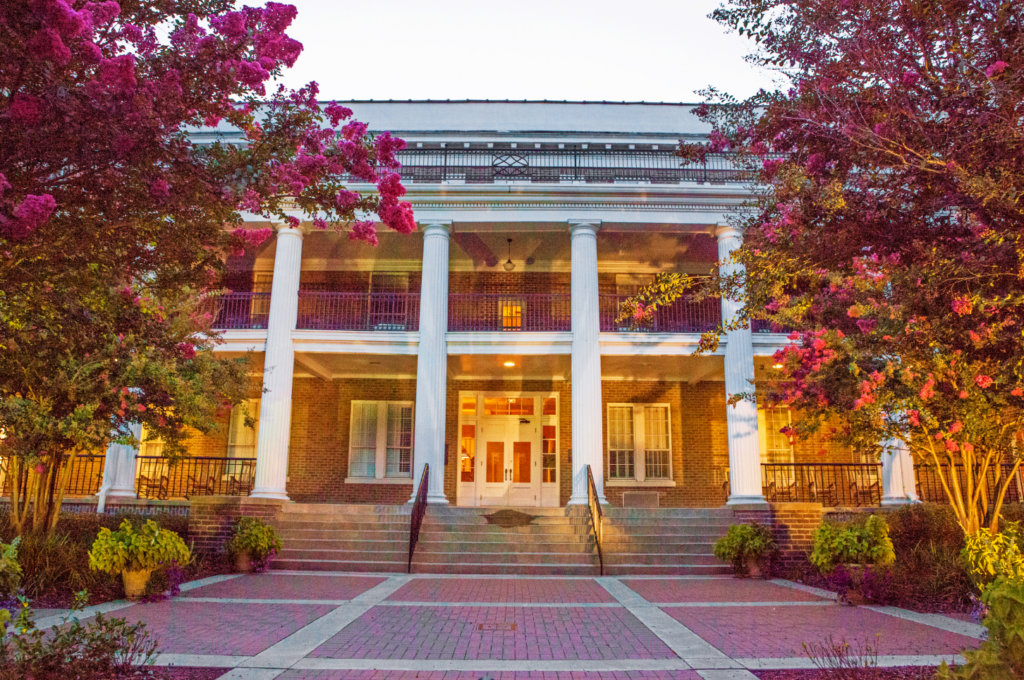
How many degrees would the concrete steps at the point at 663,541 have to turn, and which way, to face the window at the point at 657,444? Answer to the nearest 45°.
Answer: approximately 180°

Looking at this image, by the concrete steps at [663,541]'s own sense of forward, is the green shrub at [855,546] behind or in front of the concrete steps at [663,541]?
in front

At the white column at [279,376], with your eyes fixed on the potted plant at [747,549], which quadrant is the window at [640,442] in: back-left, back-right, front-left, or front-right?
front-left

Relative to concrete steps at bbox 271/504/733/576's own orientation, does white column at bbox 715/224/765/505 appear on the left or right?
on its left

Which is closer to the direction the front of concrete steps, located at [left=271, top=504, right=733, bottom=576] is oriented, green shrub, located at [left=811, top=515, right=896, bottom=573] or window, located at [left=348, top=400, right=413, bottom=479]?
the green shrub

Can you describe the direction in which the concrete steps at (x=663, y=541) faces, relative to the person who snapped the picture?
facing the viewer

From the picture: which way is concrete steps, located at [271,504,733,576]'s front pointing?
toward the camera

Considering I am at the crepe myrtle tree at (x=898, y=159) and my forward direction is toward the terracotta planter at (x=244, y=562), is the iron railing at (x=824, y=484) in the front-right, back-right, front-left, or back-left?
front-right

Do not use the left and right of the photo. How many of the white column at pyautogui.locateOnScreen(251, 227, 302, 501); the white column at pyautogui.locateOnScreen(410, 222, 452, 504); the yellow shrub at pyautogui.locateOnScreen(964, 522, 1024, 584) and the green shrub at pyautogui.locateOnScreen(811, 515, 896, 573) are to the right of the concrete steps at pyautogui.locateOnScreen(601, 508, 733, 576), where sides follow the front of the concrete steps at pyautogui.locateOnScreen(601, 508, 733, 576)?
2

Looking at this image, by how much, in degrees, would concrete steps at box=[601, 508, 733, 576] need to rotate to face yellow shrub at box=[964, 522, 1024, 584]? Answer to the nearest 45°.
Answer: approximately 45° to its left

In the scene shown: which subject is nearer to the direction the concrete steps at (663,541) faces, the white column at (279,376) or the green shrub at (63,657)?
the green shrub

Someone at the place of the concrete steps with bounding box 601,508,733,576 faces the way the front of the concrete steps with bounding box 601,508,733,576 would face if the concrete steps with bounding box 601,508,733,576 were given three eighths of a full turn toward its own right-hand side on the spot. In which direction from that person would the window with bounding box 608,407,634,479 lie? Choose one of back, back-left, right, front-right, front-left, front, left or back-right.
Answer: front-right

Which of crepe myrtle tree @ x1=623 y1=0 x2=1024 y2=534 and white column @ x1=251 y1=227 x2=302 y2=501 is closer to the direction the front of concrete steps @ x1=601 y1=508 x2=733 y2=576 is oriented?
the crepe myrtle tree

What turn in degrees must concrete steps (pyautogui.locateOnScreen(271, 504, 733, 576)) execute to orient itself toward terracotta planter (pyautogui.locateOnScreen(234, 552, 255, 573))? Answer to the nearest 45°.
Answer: approximately 90° to its right

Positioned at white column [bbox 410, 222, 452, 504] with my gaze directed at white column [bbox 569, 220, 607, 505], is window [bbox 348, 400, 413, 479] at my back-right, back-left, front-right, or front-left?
back-left

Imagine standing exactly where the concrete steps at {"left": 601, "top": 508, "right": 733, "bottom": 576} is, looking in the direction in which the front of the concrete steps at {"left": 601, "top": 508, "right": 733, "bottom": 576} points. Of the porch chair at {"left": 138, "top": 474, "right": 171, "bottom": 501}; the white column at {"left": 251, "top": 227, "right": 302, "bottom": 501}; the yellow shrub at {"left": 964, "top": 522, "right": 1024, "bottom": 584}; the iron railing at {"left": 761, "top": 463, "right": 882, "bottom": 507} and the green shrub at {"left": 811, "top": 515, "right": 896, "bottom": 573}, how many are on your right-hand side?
2

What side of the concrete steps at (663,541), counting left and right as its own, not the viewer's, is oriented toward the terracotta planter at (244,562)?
right
